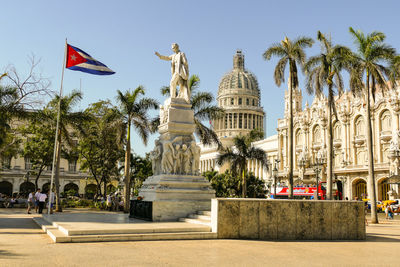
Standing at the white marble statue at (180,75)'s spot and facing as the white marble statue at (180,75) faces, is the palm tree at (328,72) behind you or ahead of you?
behind

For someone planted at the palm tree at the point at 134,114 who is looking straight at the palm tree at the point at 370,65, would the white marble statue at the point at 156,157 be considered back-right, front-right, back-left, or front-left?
front-right

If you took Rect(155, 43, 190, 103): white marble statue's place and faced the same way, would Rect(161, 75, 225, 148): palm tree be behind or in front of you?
behind

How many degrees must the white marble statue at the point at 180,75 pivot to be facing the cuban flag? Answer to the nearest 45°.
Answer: approximately 90° to its right

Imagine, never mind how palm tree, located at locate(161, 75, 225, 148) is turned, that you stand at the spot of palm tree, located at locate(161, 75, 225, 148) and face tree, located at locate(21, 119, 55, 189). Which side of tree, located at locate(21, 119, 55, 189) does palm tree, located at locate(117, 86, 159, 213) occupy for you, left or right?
left

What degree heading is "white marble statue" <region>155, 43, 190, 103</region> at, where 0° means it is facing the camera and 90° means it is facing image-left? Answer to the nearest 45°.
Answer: approximately 45°

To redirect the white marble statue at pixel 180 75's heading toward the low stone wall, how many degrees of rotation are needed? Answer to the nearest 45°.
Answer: approximately 90° to its left
